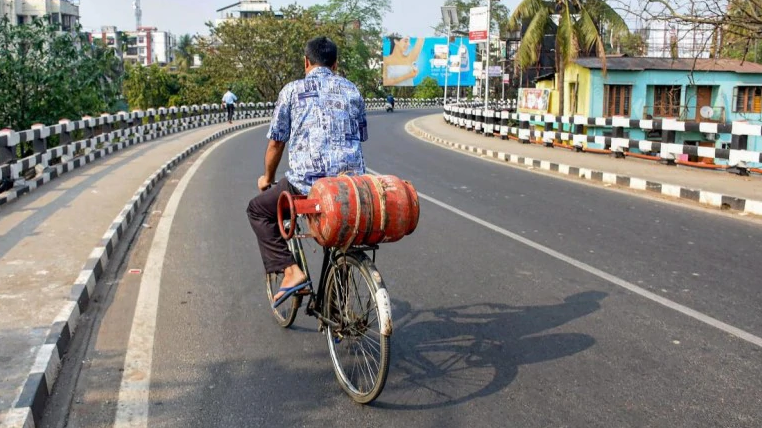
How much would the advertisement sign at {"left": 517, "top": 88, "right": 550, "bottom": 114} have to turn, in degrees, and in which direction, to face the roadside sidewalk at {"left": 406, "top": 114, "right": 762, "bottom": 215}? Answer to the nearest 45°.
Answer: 0° — it already faces it

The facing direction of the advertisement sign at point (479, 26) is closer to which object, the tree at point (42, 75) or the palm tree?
the tree

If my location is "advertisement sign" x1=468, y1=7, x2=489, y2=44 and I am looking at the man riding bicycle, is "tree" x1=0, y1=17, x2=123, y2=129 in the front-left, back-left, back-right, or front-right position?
front-right

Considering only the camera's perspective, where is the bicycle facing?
facing away from the viewer and to the left of the viewer

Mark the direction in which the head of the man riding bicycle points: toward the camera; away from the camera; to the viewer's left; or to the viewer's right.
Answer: away from the camera

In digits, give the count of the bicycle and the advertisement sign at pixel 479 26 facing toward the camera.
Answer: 1

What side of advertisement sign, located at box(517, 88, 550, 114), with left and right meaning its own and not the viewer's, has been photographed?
front

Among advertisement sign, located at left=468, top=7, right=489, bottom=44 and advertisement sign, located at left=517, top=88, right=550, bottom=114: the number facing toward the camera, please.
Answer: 2

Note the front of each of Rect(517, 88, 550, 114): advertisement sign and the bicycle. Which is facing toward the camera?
the advertisement sign

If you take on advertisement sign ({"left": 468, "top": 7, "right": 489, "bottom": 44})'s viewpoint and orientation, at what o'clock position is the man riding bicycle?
The man riding bicycle is roughly at 12 o'clock from the advertisement sign.

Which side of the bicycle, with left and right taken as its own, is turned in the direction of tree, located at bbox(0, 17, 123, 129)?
front

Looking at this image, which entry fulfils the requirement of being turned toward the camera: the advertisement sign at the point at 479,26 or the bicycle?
the advertisement sign

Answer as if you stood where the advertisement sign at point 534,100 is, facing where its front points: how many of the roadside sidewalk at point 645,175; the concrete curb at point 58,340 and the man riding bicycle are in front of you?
3

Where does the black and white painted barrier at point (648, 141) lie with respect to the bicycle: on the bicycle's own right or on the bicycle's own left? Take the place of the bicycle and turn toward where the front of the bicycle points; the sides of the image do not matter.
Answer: on the bicycle's own right

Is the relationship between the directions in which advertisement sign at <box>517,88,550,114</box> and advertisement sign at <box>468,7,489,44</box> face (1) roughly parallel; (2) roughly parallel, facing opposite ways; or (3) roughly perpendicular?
roughly parallel

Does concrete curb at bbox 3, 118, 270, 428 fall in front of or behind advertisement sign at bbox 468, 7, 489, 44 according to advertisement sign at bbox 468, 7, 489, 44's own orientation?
in front

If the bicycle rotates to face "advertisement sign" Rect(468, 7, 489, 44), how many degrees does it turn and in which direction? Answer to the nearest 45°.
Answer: approximately 45° to its right

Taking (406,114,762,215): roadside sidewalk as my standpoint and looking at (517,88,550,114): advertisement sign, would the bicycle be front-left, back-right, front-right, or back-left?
back-left
